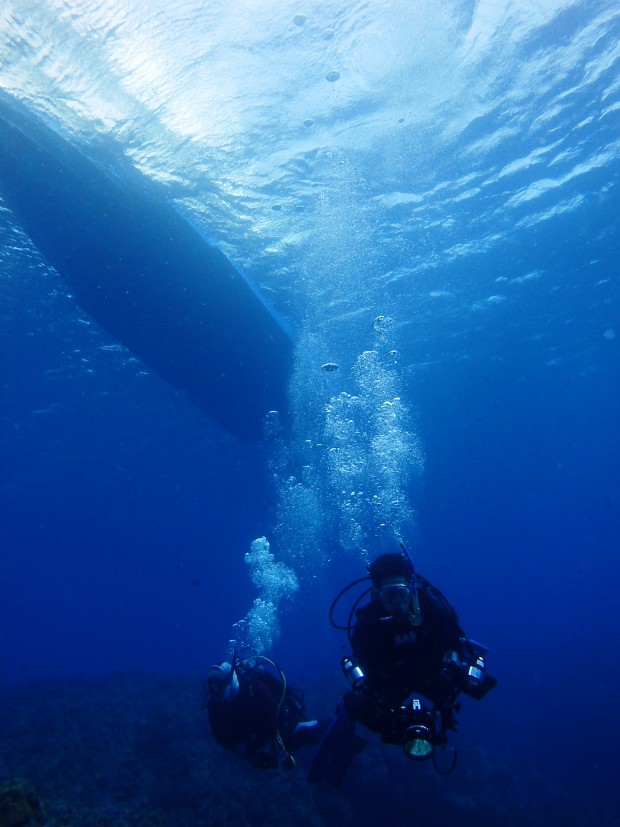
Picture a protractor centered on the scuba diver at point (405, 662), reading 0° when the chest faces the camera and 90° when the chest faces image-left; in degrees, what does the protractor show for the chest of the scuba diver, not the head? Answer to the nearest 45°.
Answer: approximately 0°

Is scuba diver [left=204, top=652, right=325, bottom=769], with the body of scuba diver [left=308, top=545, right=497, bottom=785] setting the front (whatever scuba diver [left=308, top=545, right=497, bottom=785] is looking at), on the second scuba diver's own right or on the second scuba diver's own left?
on the second scuba diver's own right
